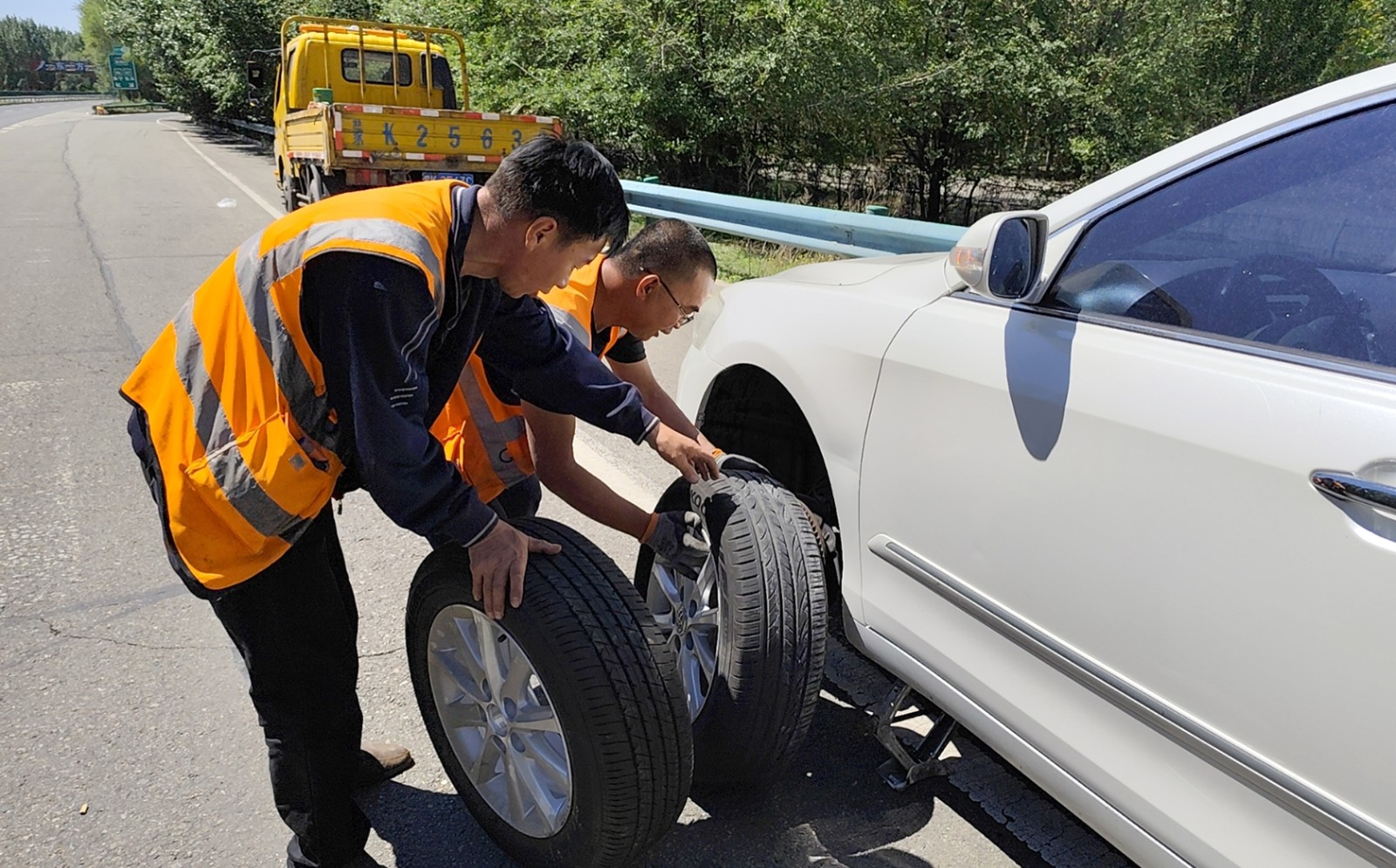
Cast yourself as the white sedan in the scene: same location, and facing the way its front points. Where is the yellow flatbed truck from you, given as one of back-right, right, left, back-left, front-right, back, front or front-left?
front

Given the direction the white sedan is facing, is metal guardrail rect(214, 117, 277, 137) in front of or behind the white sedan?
in front

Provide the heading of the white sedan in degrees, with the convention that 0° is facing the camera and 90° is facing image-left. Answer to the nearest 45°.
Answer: approximately 135°

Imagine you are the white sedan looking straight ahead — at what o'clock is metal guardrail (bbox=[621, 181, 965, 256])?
The metal guardrail is roughly at 1 o'clock from the white sedan.
